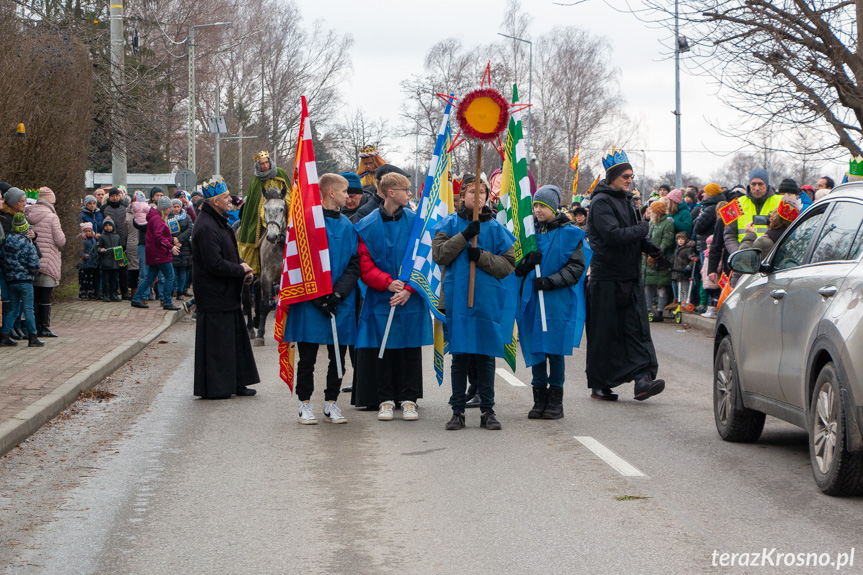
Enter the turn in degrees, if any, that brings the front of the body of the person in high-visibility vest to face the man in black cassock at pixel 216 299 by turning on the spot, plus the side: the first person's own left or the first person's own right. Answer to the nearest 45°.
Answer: approximately 45° to the first person's own right

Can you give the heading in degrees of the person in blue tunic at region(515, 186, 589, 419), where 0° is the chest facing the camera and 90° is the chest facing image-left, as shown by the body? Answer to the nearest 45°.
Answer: approximately 45°

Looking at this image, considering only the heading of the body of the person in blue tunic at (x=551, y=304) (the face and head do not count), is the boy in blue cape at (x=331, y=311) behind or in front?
in front

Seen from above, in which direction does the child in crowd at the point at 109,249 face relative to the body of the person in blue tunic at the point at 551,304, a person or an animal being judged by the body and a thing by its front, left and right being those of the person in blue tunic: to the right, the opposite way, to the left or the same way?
to the left

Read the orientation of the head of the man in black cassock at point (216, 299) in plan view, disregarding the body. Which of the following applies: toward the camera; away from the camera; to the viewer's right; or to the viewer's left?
to the viewer's right

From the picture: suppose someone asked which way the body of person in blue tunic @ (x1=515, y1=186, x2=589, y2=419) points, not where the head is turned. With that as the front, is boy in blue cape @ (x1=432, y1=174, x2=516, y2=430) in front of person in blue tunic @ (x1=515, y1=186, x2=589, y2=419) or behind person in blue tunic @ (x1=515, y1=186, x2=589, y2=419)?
in front
